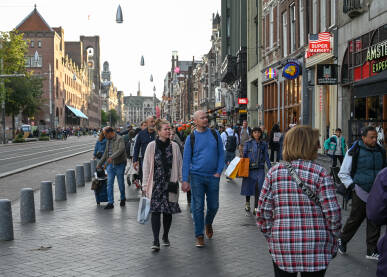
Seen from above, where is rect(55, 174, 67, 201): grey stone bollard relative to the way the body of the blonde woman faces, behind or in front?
behind

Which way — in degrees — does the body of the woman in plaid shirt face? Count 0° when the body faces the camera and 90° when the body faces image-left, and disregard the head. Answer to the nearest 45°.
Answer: approximately 180°

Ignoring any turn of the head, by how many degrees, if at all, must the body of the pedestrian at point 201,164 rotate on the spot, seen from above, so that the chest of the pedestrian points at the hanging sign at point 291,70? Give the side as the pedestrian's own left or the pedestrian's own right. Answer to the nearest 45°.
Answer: approximately 180°

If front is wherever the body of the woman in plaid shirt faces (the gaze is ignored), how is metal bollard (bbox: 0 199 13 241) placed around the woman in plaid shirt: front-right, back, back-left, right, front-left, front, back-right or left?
front-left

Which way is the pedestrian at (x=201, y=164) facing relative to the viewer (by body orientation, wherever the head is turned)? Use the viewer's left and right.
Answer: facing the viewer

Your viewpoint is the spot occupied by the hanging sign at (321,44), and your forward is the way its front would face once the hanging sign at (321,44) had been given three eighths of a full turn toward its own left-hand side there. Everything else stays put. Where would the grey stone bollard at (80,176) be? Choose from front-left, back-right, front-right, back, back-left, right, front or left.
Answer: back

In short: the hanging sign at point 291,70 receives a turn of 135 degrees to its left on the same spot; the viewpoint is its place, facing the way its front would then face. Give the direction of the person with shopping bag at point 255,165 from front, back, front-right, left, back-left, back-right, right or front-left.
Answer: back-right

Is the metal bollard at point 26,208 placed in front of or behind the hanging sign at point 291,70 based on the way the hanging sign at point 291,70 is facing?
in front

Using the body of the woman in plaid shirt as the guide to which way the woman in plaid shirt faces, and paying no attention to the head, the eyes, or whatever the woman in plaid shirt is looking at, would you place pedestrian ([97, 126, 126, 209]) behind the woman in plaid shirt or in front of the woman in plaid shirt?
in front

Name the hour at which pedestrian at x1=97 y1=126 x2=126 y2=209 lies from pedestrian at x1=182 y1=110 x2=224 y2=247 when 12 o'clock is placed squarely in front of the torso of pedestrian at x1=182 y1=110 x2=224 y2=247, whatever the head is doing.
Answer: pedestrian at x1=97 y1=126 x2=126 y2=209 is roughly at 5 o'clock from pedestrian at x1=182 y1=110 x2=224 y2=247.

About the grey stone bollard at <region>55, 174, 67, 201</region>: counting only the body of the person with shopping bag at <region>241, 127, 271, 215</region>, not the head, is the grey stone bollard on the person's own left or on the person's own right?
on the person's own right

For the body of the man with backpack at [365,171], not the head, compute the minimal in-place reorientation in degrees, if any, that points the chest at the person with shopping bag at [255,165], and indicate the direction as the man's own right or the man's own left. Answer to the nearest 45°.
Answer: approximately 180°

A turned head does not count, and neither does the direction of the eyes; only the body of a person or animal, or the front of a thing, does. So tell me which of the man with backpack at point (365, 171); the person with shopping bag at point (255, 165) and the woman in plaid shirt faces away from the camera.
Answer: the woman in plaid shirt

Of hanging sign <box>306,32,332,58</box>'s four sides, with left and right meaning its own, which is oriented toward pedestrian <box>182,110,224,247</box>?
front
